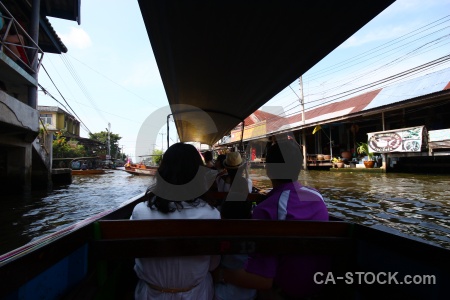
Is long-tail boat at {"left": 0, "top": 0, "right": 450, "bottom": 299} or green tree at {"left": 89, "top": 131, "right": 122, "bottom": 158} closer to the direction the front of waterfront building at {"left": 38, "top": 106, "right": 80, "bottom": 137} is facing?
the long-tail boat

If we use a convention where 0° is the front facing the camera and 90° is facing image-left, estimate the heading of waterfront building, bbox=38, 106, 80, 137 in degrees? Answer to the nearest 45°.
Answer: approximately 315°

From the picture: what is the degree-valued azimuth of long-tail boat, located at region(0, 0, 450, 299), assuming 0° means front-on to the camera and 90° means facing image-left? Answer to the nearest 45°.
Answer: approximately 180°

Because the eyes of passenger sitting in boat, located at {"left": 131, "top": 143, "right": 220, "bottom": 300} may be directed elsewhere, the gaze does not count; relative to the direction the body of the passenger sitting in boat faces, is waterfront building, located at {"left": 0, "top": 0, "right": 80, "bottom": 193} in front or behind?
in front

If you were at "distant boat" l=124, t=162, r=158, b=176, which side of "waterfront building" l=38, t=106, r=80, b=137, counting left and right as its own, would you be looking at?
front

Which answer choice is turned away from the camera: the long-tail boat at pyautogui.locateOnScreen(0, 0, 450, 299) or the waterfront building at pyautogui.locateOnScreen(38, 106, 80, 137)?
the long-tail boat

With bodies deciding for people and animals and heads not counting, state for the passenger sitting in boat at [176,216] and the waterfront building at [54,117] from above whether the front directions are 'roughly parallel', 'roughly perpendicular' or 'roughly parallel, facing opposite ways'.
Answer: roughly perpendicular

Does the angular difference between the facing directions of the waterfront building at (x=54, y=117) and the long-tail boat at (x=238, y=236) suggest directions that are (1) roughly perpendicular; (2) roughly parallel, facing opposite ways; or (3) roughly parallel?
roughly perpendicular

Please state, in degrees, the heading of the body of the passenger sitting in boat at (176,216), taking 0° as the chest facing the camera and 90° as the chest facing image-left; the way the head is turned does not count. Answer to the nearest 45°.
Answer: approximately 180°

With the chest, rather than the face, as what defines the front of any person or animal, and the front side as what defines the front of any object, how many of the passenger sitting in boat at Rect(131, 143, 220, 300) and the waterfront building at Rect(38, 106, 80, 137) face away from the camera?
1

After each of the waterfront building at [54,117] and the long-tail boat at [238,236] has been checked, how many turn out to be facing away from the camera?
1

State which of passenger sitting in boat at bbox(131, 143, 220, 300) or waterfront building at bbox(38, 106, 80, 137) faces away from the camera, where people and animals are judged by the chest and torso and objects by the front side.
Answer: the passenger sitting in boat

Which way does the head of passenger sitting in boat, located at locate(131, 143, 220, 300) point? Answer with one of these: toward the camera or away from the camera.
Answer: away from the camera

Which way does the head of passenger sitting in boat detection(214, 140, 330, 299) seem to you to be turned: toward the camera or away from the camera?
away from the camera
